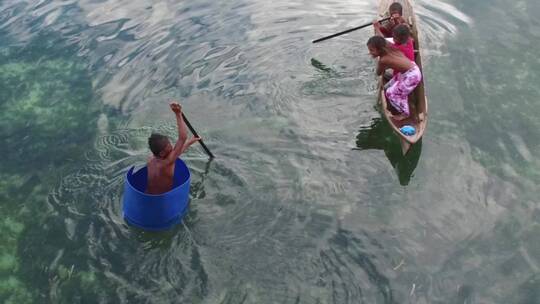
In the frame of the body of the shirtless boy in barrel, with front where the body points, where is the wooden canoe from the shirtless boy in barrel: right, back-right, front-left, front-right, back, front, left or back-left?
front-right

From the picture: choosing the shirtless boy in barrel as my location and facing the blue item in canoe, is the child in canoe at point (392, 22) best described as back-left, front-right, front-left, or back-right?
front-left

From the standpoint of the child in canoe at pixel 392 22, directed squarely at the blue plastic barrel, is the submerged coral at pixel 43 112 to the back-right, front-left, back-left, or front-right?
front-right

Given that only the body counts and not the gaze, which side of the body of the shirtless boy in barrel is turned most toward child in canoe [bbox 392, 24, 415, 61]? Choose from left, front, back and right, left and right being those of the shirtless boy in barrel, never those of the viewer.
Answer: front

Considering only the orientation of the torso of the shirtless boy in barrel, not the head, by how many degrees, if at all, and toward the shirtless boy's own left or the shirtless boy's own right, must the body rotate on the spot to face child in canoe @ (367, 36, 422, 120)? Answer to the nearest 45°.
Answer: approximately 45° to the shirtless boy's own right

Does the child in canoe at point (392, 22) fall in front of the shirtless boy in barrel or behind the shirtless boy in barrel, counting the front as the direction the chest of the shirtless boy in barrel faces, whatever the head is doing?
in front

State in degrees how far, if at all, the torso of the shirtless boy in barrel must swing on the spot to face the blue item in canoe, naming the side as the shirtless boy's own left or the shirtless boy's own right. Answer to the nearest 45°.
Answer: approximately 45° to the shirtless boy's own right

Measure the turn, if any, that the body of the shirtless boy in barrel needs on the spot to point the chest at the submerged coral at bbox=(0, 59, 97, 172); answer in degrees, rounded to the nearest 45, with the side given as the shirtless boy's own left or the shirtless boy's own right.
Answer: approximately 90° to the shirtless boy's own left

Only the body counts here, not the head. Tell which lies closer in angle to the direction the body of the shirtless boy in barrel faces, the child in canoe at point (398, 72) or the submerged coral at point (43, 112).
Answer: the child in canoe

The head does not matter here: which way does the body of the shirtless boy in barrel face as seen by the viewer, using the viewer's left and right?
facing away from the viewer and to the right of the viewer

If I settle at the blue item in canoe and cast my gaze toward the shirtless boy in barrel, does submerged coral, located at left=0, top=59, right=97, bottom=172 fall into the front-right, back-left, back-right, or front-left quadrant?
front-right
